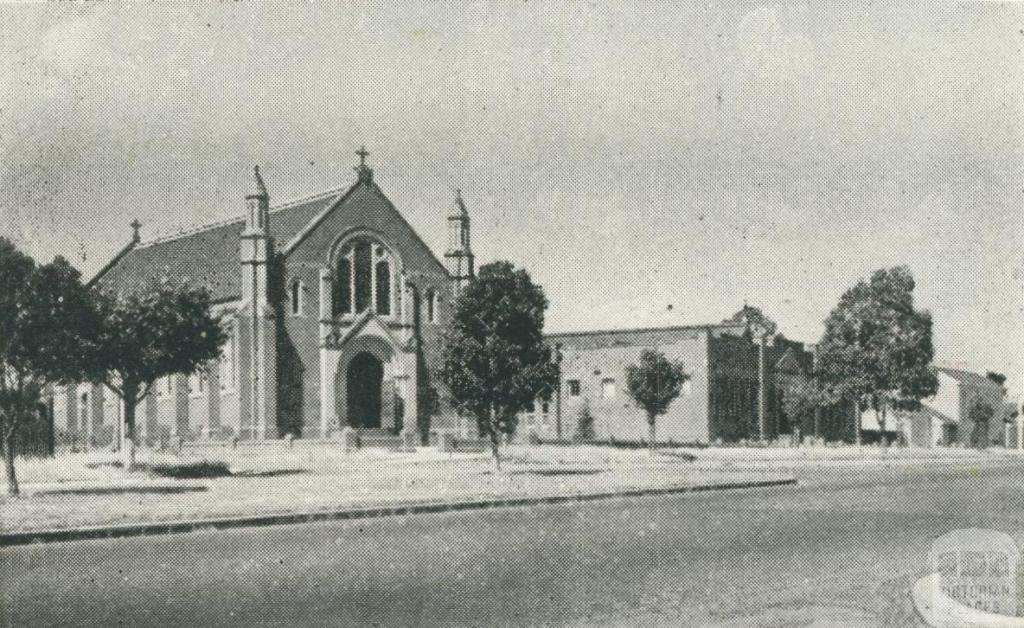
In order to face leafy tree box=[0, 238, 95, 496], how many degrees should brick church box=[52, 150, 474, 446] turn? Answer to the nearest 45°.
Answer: approximately 45° to its right

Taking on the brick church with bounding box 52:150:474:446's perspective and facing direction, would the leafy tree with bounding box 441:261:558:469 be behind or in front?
in front

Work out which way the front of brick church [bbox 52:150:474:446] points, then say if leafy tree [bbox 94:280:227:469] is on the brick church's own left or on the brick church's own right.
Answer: on the brick church's own right

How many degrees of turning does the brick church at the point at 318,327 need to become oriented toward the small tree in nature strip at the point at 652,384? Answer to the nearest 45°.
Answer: approximately 45° to its left

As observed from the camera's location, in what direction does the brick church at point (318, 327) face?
facing the viewer and to the right of the viewer
